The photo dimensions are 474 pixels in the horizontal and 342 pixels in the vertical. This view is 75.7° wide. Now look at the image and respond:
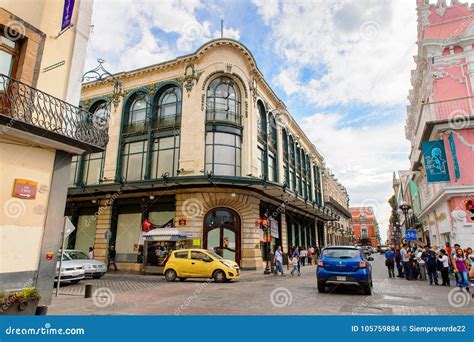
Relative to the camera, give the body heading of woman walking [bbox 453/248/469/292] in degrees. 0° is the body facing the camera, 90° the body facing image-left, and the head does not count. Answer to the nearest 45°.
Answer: approximately 0°

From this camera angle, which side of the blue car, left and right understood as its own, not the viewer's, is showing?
back

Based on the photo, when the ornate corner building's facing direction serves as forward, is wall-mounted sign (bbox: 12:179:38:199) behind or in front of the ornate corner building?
in front

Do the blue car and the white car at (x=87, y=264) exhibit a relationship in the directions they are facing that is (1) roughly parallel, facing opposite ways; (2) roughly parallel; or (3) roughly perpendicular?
roughly perpendicular

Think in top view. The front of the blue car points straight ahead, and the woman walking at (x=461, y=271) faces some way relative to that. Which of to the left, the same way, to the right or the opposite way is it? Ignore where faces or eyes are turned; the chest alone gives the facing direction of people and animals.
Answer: the opposite way

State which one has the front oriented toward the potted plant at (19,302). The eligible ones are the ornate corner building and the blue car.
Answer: the ornate corner building

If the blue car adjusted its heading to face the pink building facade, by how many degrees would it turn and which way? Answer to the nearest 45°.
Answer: approximately 45° to its right

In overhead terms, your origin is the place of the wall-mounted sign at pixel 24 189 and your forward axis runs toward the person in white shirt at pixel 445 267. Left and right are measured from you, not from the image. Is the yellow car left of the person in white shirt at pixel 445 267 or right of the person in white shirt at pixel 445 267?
left

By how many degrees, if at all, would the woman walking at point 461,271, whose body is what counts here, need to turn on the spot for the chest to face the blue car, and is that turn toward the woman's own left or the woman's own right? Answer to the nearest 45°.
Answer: approximately 45° to the woman's own right

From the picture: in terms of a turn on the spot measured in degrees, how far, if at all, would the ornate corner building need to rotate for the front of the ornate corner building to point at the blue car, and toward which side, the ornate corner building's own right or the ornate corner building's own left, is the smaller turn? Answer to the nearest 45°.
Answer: approximately 45° to the ornate corner building's own left

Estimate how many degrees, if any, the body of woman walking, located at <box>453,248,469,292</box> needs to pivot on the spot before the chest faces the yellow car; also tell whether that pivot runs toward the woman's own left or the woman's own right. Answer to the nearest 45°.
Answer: approximately 90° to the woman's own right

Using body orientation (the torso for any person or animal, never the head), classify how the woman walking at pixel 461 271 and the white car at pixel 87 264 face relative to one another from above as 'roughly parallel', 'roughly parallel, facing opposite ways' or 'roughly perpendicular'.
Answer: roughly perpendicular
